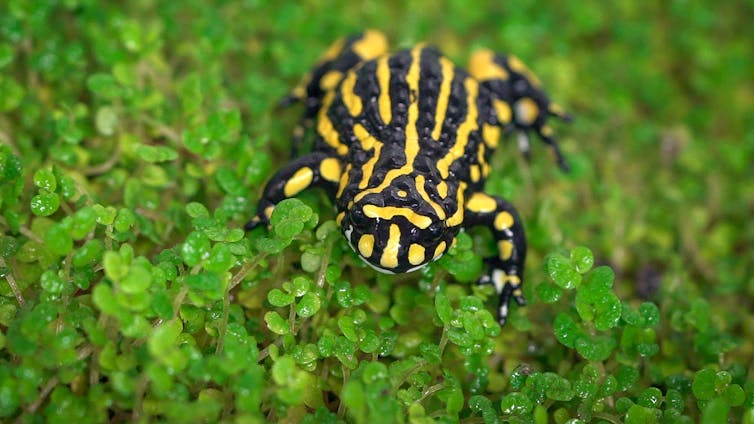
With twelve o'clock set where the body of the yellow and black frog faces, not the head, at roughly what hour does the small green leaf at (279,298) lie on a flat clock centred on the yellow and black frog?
The small green leaf is roughly at 1 o'clock from the yellow and black frog.

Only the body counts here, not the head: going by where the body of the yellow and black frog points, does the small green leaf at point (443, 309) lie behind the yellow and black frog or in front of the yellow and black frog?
in front

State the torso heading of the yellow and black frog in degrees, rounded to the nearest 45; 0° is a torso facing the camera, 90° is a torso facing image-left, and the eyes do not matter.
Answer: approximately 0°
